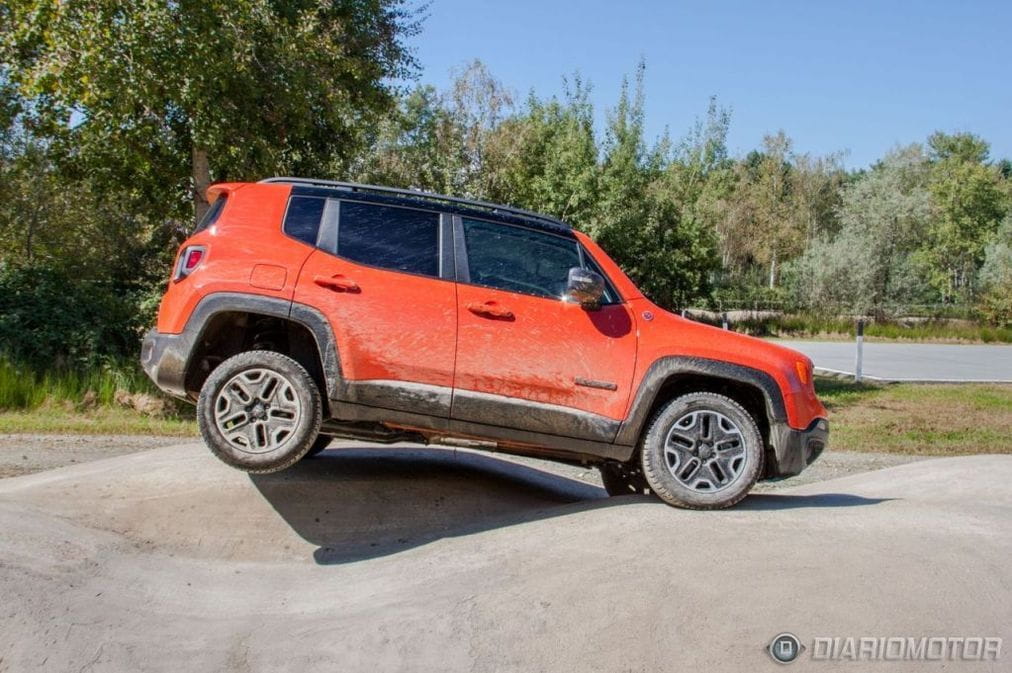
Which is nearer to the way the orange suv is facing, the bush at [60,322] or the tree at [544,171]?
the tree

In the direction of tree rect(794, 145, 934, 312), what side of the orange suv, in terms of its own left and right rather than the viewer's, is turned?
left

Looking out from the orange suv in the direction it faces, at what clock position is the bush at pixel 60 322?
The bush is roughly at 8 o'clock from the orange suv.

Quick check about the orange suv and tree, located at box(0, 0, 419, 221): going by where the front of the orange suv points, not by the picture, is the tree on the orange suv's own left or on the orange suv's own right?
on the orange suv's own left

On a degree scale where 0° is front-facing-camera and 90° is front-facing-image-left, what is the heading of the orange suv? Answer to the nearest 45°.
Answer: approximately 270°

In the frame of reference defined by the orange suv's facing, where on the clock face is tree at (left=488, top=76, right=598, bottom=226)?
The tree is roughly at 9 o'clock from the orange suv.
